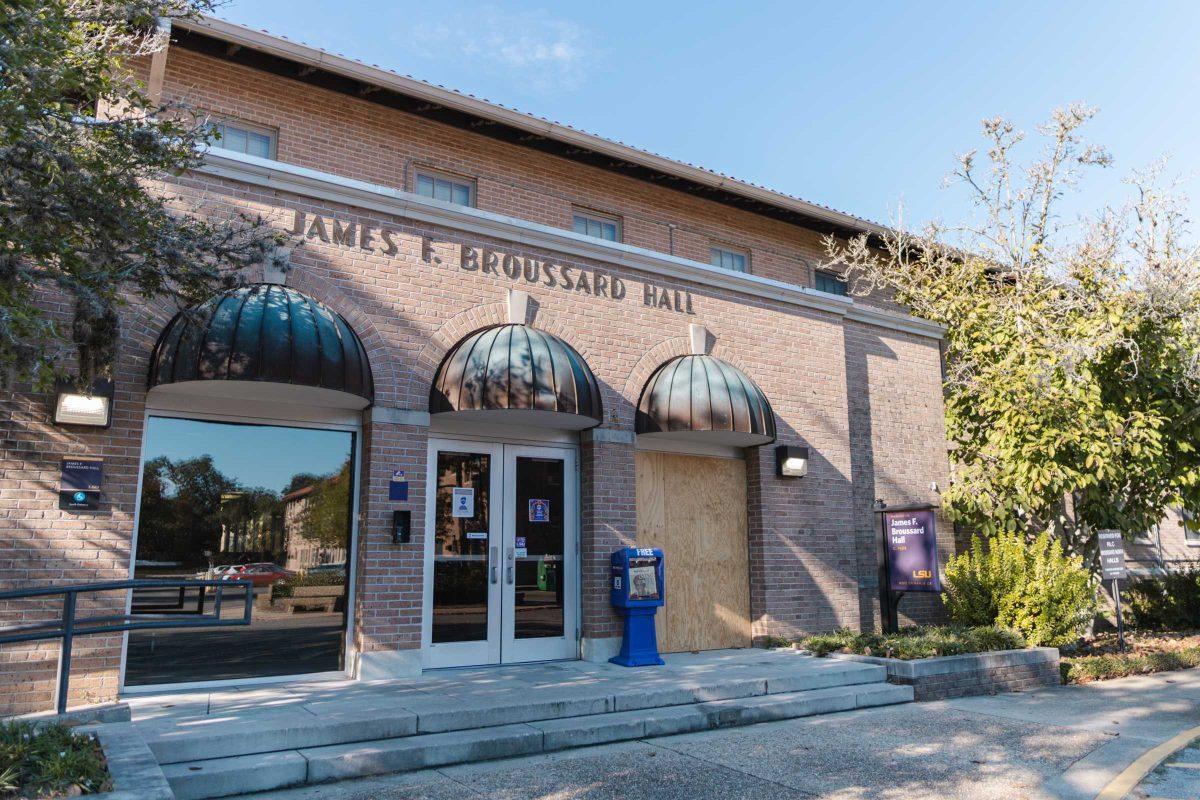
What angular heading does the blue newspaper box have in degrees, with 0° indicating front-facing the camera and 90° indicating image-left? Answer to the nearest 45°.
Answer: approximately 315°

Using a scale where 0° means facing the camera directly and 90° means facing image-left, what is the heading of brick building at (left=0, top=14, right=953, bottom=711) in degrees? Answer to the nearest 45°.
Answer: approximately 315°

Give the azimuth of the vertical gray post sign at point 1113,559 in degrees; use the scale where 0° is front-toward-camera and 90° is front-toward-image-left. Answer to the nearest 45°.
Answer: approximately 0°

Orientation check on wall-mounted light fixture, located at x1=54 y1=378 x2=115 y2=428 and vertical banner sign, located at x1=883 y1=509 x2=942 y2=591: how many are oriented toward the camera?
2

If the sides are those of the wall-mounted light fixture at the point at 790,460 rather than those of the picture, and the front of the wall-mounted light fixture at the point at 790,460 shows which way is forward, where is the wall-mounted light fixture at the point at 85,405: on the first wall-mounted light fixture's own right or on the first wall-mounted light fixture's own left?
on the first wall-mounted light fixture's own right

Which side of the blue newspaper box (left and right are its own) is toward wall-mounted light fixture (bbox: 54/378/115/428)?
right

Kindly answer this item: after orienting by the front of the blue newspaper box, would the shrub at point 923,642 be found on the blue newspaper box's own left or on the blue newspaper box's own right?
on the blue newspaper box's own left

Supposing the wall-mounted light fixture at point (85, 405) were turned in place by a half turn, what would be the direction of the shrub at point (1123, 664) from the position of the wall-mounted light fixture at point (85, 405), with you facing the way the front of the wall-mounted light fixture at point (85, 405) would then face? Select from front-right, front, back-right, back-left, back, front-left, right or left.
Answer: right
